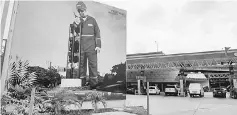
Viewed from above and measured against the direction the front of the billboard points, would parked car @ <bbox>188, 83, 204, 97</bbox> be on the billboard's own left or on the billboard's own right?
on the billboard's own left

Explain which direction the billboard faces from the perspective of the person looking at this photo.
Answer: facing the viewer

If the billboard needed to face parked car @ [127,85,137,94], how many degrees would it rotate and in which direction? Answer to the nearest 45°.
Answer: approximately 135° to its left

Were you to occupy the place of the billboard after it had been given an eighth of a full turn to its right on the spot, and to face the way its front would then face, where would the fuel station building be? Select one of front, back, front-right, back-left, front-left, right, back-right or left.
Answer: back

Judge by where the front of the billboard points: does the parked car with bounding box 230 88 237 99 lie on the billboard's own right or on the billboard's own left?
on the billboard's own left

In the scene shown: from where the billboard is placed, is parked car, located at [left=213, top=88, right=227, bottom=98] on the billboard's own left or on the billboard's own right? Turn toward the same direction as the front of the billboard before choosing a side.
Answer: on the billboard's own left
